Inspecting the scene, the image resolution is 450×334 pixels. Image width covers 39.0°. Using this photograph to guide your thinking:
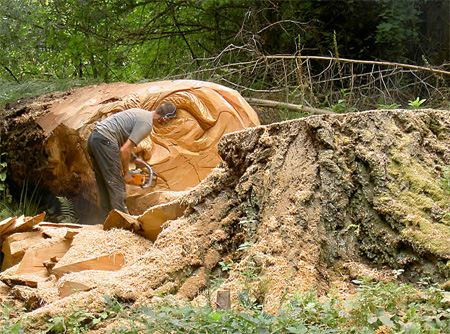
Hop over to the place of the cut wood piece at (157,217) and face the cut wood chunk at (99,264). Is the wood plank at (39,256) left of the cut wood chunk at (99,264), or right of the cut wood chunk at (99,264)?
right

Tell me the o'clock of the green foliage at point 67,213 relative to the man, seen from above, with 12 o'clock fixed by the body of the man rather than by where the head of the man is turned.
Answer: The green foliage is roughly at 7 o'clock from the man.

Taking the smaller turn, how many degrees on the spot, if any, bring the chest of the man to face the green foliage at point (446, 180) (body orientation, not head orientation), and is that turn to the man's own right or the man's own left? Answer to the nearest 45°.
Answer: approximately 45° to the man's own right

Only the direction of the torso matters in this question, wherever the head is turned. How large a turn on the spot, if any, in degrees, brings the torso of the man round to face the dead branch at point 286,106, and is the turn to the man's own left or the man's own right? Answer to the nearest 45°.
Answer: approximately 45° to the man's own left

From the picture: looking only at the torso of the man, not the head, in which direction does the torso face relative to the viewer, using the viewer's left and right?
facing to the right of the viewer

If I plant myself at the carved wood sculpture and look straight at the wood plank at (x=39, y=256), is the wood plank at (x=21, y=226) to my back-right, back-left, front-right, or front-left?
front-right

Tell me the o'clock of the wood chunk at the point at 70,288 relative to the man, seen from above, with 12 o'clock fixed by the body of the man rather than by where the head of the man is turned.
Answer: The wood chunk is roughly at 3 o'clock from the man.

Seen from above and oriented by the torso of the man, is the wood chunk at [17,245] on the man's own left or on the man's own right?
on the man's own right

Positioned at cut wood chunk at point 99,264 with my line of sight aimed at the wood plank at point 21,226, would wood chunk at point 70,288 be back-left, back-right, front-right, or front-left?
back-left

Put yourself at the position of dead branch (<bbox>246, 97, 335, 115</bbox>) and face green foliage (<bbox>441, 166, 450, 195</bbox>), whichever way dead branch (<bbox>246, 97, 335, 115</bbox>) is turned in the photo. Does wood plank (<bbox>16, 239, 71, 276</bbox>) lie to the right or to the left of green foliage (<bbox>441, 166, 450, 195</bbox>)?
right

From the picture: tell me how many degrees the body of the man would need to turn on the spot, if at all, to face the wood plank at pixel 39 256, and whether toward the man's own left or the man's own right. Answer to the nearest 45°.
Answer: approximately 90° to the man's own right

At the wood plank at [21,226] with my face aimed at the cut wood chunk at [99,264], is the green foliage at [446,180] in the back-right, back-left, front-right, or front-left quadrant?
front-left

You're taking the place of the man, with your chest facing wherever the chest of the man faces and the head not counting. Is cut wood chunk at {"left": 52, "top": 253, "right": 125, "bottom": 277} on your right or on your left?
on your right

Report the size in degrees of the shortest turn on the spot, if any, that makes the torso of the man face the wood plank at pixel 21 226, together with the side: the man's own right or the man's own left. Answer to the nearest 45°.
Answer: approximately 135° to the man's own right

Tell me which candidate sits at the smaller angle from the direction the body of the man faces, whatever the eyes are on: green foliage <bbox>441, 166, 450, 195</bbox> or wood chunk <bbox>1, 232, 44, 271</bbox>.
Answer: the green foliage
